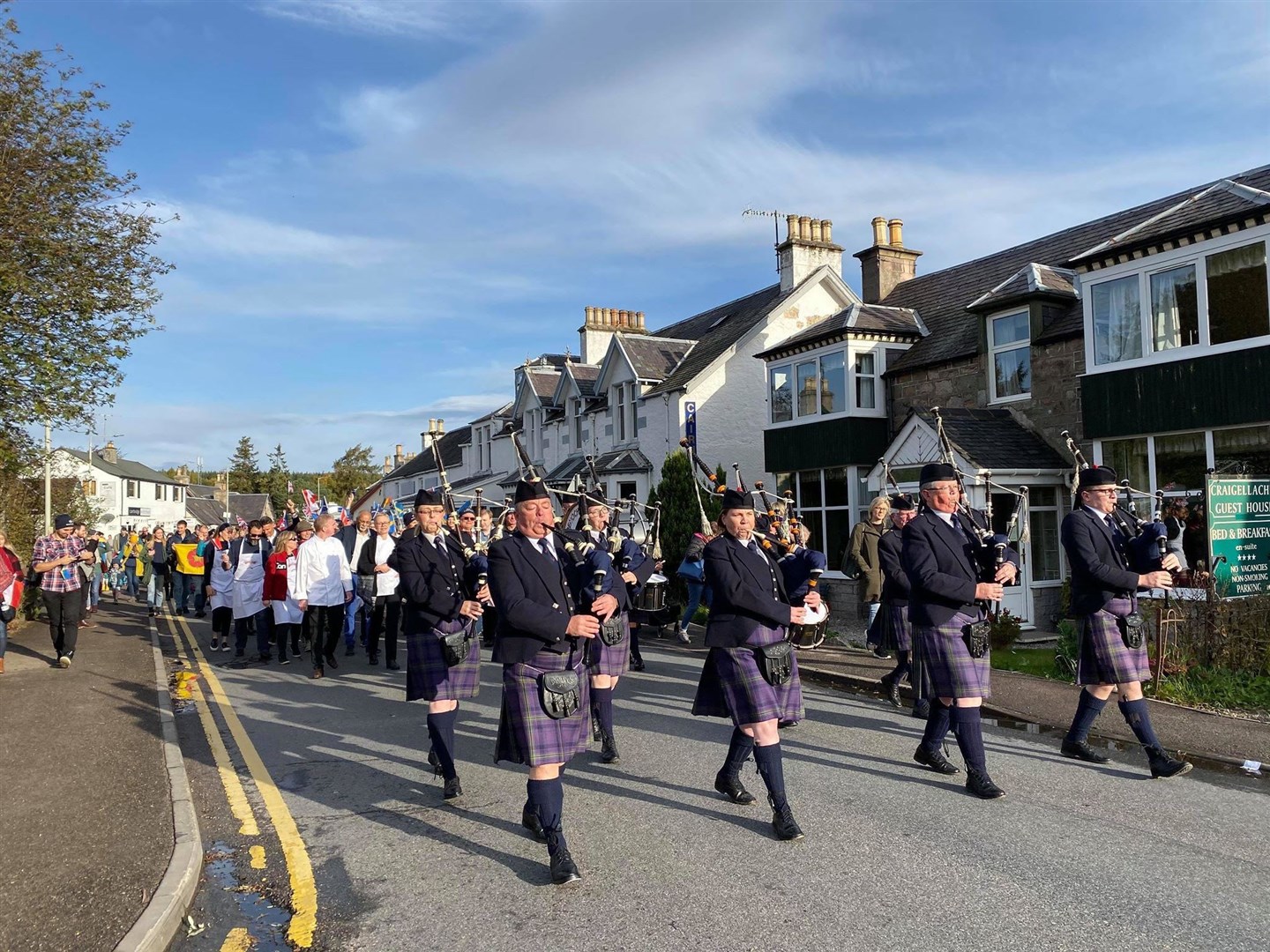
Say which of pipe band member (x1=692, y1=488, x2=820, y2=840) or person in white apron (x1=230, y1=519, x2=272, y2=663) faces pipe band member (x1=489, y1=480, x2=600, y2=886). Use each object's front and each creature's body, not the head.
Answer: the person in white apron

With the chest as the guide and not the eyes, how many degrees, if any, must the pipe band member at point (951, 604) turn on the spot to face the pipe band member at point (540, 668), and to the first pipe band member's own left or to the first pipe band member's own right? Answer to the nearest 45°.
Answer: approximately 90° to the first pipe band member's own right

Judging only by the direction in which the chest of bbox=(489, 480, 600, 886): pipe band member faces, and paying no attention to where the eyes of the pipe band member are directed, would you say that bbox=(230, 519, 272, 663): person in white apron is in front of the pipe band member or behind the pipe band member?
behind

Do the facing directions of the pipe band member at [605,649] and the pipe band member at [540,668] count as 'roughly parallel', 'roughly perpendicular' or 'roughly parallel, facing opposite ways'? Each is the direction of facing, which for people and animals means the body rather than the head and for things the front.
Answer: roughly parallel

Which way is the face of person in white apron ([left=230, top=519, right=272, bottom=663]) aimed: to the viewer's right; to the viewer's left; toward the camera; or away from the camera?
toward the camera

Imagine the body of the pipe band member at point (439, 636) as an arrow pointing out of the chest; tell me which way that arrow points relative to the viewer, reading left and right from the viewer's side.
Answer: facing the viewer and to the right of the viewer

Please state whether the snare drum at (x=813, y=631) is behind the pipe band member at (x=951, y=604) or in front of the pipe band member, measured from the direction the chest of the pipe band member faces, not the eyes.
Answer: behind

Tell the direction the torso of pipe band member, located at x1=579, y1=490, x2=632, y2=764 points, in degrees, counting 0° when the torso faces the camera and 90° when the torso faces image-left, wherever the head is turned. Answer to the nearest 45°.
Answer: approximately 315°

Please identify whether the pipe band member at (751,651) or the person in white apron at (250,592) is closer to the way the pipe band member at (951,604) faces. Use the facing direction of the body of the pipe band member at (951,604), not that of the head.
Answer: the pipe band member

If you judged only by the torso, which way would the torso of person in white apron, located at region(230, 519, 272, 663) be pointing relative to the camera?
toward the camera

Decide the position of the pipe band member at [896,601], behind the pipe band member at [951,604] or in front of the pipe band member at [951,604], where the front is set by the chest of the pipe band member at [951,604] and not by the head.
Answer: behind

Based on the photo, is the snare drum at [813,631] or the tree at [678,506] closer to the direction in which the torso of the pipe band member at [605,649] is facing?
the snare drum

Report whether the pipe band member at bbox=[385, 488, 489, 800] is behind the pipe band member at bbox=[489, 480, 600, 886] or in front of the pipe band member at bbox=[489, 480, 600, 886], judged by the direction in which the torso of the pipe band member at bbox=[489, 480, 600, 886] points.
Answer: behind

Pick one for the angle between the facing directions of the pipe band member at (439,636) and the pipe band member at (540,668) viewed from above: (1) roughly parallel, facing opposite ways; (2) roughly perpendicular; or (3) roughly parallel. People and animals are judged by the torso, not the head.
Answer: roughly parallel

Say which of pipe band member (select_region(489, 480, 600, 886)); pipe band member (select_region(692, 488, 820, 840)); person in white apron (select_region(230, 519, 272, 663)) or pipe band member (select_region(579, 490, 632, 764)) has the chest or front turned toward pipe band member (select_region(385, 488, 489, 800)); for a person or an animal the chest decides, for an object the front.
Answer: the person in white apron

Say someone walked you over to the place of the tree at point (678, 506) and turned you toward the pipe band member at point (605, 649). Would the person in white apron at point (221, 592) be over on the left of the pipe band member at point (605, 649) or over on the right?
right

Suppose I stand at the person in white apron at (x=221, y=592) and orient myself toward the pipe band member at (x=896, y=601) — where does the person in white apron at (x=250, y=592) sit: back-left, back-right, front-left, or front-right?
front-right

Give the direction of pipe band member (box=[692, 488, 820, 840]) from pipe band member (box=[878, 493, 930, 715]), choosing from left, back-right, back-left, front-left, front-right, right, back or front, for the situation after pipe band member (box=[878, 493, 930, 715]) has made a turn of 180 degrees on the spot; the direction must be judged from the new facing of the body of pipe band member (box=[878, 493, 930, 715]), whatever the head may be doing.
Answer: back-left
